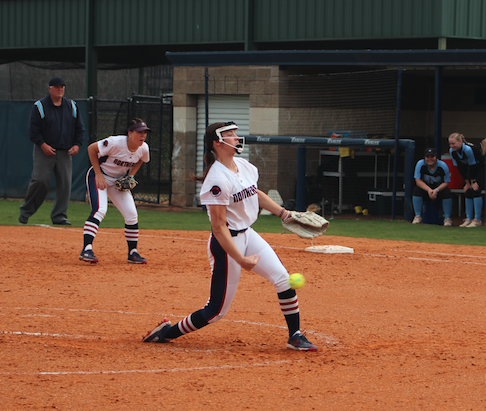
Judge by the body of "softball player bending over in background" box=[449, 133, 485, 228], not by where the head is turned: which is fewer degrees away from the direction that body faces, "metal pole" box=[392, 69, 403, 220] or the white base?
the white base

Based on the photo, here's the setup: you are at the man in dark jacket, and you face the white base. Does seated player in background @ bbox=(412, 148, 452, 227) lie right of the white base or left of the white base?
left

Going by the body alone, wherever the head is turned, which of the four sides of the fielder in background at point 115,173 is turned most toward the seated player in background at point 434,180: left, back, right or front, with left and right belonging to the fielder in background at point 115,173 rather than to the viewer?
left

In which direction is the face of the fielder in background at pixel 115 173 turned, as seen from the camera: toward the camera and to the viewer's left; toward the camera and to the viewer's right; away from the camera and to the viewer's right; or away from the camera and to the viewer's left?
toward the camera and to the viewer's right

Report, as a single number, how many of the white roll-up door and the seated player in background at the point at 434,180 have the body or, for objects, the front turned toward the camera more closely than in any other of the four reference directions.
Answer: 2
